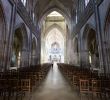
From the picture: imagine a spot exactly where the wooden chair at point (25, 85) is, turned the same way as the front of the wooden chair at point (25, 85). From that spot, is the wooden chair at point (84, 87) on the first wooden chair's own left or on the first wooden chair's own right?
on the first wooden chair's own right

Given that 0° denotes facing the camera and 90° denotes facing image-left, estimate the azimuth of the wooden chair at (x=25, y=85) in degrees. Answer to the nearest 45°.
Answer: approximately 180°

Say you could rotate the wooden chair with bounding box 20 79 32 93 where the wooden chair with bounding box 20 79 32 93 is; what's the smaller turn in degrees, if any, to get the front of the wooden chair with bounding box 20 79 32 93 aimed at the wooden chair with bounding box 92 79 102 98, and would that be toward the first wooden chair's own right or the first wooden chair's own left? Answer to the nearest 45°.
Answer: approximately 90° to the first wooden chair's own right
